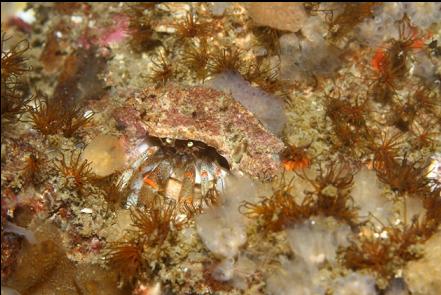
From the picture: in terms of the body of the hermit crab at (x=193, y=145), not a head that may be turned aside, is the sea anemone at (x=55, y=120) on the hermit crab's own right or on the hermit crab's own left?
on the hermit crab's own right

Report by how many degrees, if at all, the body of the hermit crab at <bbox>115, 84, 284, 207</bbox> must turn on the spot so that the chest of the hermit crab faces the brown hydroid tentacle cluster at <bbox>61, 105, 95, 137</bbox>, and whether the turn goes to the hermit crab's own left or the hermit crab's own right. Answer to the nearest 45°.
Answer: approximately 90° to the hermit crab's own right

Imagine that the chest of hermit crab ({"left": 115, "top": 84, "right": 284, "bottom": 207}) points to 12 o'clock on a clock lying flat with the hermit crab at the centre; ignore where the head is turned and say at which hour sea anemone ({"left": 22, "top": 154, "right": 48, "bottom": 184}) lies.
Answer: The sea anemone is roughly at 3 o'clock from the hermit crab.

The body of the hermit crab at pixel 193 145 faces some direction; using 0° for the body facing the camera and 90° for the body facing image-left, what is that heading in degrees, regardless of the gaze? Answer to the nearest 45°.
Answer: approximately 0°
